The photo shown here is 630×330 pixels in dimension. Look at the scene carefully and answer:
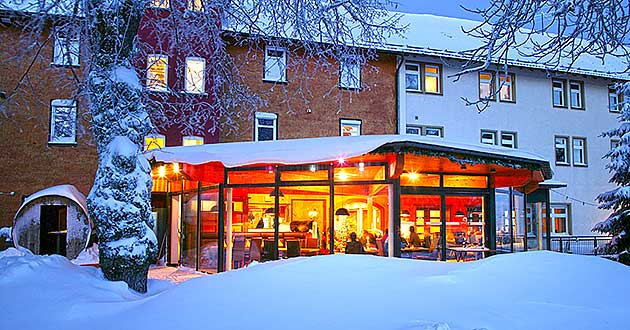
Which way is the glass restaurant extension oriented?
toward the camera

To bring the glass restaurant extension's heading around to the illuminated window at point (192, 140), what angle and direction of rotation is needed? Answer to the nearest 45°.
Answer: approximately 135° to its right

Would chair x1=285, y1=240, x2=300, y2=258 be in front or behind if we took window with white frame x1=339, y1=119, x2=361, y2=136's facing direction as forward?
in front

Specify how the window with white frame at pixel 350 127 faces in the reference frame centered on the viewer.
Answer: facing the viewer

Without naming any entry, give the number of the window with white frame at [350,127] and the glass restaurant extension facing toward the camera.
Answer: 2

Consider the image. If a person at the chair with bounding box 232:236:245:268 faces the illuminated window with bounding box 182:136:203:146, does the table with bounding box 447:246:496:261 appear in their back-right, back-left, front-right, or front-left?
back-right

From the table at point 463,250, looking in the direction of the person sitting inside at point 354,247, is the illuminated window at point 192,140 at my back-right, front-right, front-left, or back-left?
front-right

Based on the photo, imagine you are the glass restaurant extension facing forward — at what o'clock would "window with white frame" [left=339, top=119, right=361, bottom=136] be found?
The window with white frame is roughly at 6 o'clock from the glass restaurant extension.

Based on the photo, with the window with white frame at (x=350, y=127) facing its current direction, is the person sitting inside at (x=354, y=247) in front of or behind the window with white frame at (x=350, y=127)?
in front

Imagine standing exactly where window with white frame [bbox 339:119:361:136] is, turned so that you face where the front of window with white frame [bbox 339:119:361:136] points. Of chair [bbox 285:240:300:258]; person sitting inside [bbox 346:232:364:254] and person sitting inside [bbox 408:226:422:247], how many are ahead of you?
3

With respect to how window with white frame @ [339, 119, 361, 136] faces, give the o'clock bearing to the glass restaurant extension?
The glass restaurant extension is roughly at 12 o'clock from the window with white frame.
